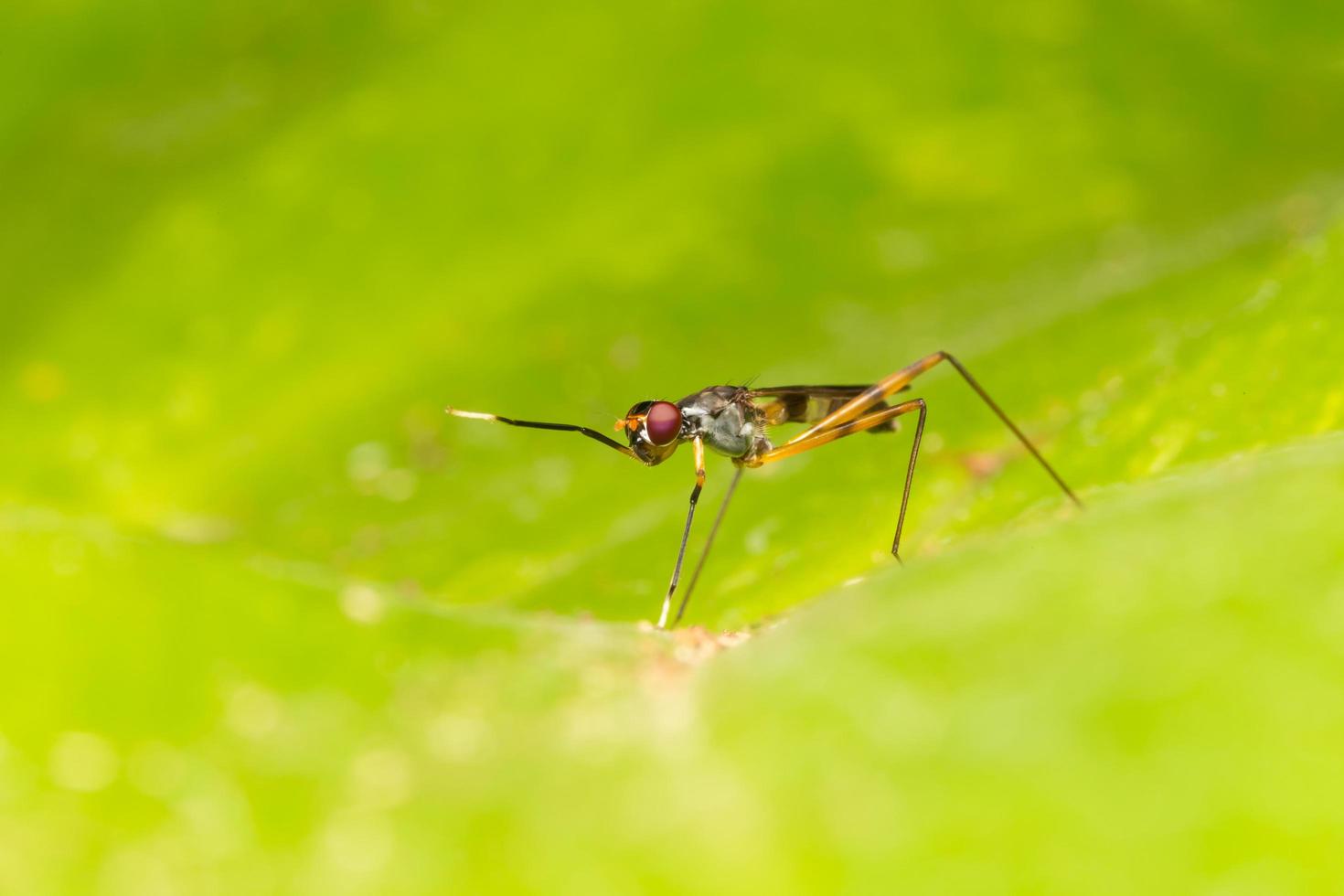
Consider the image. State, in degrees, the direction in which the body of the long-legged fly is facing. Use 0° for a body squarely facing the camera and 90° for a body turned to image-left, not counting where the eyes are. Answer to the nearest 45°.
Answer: approximately 90°
